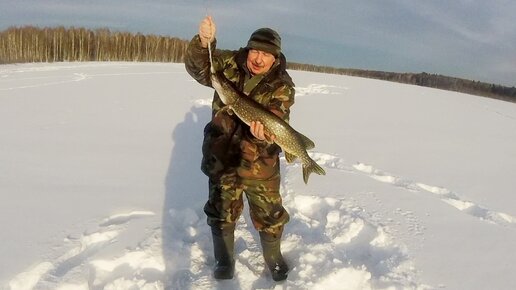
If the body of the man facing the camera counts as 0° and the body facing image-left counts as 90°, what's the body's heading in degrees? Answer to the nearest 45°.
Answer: approximately 0°
